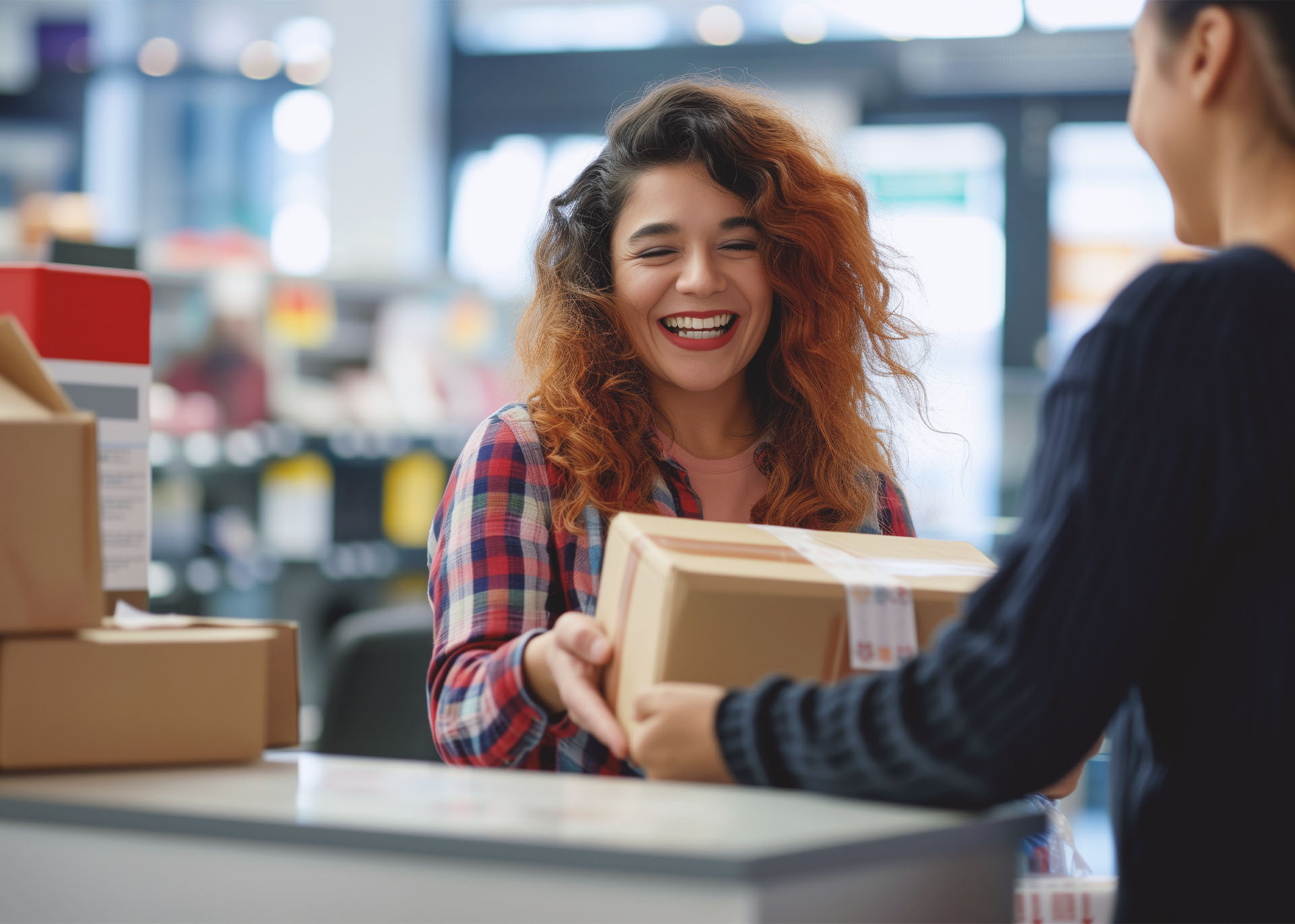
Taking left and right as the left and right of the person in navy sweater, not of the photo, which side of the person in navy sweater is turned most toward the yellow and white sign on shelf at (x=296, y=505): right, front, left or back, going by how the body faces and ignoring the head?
front

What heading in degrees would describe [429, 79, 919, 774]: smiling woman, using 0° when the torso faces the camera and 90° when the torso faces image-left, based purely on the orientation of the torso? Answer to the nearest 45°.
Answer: approximately 0°

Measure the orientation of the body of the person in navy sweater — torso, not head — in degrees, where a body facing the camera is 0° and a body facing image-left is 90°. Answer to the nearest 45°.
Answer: approximately 135°

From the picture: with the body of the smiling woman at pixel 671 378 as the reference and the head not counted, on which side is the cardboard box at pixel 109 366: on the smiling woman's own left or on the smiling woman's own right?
on the smiling woman's own right

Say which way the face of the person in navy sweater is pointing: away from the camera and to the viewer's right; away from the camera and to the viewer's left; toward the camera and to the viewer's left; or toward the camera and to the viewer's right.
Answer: away from the camera and to the viewer's left

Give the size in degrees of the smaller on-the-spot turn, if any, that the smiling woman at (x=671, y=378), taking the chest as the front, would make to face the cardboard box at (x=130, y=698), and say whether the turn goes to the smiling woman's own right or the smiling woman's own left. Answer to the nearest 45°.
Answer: approximately 45° to the smiling woman's own right

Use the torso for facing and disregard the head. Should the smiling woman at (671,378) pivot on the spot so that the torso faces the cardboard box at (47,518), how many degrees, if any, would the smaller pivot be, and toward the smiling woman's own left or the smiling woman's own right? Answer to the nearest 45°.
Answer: approximately 45° to the smiling woman's own right

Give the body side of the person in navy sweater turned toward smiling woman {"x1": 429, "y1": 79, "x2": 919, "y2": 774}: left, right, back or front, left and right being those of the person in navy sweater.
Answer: front
